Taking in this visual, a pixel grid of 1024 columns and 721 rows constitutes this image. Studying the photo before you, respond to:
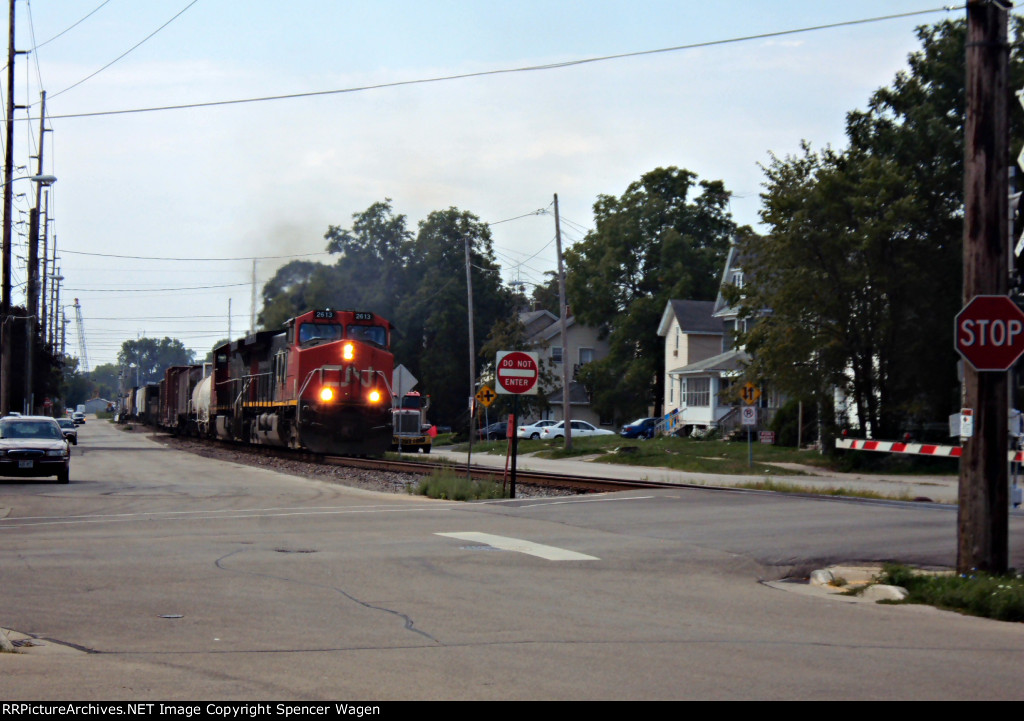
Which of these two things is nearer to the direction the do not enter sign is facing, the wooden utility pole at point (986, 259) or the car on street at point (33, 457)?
the wooden utility pole

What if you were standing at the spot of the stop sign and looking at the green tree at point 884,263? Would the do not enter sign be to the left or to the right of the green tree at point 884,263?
left

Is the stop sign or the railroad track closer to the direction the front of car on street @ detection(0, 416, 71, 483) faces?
the stop sign

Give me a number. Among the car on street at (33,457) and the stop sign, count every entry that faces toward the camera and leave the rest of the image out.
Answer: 2

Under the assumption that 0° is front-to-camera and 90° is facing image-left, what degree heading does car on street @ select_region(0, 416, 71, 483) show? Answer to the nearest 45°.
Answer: approximately 0°

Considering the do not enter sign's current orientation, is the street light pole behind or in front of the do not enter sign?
behind

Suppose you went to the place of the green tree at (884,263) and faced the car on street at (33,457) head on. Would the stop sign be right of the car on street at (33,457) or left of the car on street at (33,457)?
left

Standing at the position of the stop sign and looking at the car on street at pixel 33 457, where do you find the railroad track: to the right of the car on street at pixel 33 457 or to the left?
right

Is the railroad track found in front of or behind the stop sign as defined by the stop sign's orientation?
behind

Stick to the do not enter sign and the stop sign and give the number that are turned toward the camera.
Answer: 2

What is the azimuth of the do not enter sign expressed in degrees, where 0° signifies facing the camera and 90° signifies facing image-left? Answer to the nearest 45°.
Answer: approximately 0°
